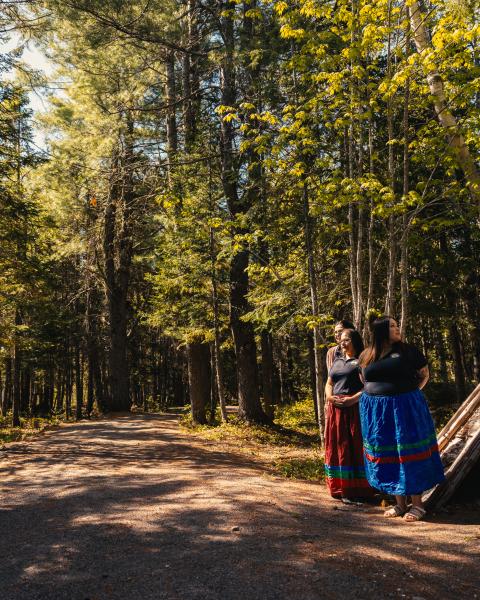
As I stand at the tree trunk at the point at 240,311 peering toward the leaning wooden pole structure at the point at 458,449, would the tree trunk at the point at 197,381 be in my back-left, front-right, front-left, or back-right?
back-right

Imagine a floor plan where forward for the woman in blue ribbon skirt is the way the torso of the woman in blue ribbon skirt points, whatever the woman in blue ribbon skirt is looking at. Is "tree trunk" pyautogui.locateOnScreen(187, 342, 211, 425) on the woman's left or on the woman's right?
on the woman's right

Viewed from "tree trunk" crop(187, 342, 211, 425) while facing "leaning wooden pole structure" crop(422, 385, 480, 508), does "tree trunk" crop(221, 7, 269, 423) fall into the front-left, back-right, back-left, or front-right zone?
front-left

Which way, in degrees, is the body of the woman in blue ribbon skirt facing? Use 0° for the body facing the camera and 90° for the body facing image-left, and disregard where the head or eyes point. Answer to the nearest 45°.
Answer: approximately 45°

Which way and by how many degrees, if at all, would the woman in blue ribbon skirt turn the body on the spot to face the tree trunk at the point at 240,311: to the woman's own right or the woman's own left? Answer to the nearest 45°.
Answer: approximately 90° to the woman's own right
